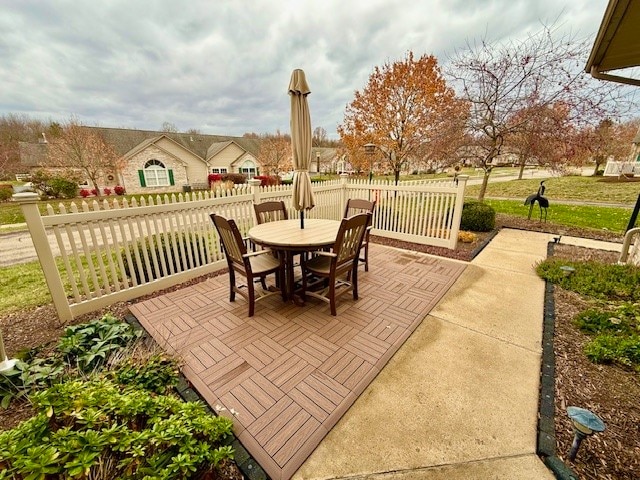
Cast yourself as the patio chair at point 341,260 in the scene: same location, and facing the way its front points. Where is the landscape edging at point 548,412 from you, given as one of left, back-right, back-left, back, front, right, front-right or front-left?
back

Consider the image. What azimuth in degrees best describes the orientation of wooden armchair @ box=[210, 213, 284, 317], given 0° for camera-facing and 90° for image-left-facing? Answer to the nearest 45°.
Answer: approximately 225°

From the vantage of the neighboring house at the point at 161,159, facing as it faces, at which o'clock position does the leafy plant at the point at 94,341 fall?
The leafy plant is roughly at 12 o'clock from the neighboring house.

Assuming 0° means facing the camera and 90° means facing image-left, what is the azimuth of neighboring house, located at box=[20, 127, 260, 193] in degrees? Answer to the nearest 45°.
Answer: approximately 0°

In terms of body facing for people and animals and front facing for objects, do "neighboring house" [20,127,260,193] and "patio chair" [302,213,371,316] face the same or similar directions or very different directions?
very different directions

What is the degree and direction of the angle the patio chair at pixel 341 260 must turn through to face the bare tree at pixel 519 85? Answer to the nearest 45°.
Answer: approximately 90° to its right

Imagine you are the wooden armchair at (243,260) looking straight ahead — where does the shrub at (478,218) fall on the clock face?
The shrub is roughly at 1 o'clock from the wooden armchair.

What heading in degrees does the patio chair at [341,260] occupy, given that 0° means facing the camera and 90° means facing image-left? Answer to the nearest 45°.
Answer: approximately 135°

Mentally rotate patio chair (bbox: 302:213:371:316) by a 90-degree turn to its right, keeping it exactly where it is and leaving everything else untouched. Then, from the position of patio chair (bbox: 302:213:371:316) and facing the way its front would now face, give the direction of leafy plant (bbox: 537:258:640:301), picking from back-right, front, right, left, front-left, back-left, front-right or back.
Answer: front-right

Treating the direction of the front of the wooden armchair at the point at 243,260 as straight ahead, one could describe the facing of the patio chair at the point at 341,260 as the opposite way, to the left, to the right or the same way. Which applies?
to the left
